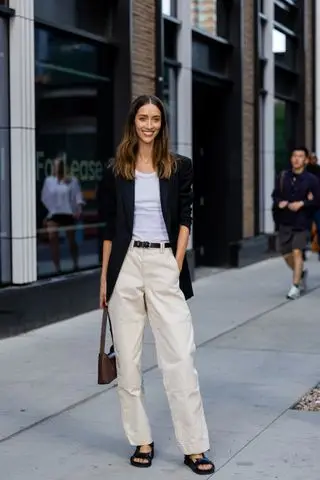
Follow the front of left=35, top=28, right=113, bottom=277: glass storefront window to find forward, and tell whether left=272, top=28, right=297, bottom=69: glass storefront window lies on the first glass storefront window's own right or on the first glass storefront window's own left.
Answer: on the first glass storefront window's own left

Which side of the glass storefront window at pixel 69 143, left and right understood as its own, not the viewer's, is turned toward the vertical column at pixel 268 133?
left

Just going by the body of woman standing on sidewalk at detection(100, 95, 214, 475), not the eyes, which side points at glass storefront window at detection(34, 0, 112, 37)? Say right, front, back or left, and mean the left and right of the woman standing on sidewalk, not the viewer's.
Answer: back

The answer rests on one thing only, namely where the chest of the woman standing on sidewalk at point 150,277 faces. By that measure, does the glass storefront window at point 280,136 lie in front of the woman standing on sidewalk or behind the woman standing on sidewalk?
behind

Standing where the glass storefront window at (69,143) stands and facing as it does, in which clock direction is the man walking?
The man walking is roughly at 10 o'clock from the glass storefront window.

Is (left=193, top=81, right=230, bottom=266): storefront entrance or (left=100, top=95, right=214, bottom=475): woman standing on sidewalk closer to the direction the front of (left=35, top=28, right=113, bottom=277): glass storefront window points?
the woman standing on sidewalk

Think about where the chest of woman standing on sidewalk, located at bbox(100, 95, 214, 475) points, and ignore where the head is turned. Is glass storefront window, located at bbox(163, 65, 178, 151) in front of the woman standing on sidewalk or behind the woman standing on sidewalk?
behind

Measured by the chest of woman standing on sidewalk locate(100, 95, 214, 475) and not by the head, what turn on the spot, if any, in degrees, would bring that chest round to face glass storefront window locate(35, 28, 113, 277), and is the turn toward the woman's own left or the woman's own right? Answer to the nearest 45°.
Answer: approximately 180°

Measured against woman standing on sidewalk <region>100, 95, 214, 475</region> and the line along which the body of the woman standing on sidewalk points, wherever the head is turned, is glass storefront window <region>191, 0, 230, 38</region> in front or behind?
behind

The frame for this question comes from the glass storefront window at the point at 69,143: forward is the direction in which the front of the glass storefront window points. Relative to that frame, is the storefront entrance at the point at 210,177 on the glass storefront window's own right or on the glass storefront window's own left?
on the glass storefront window's own left

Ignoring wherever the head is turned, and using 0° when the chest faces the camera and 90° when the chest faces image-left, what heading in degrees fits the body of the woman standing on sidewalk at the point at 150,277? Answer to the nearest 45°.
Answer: approximately 0°

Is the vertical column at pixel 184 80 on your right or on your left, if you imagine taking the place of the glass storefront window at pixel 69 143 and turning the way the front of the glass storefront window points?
on your left

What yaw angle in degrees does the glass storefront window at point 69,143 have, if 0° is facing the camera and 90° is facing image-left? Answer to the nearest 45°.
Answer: approximately 315°

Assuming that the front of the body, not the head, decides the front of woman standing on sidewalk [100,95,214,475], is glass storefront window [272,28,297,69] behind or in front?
behind
